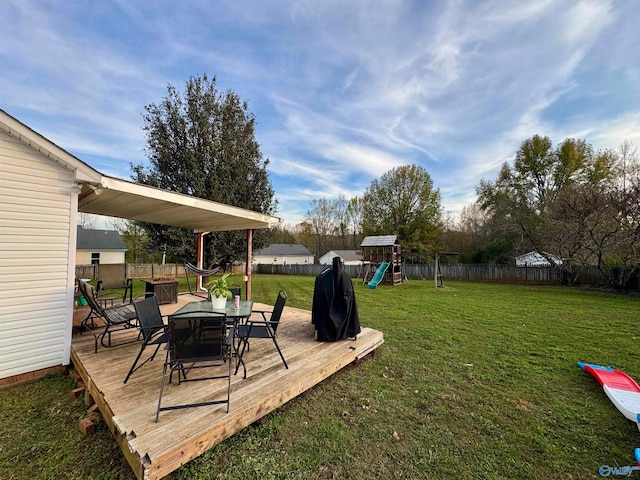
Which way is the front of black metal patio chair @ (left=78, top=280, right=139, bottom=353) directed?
to the viewer's right

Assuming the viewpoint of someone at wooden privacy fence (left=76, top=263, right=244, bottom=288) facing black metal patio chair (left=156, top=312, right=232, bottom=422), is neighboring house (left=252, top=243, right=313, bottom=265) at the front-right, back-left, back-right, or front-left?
back-left

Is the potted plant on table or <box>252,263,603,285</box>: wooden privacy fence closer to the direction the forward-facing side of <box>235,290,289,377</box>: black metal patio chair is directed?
the potted plant on table

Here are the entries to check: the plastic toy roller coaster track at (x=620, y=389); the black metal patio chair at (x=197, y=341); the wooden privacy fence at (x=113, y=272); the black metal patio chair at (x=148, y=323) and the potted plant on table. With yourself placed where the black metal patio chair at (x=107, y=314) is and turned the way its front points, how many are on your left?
1

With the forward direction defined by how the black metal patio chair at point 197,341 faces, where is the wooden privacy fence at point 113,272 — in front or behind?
in front

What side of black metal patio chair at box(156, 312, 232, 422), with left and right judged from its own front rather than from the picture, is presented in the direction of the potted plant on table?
front

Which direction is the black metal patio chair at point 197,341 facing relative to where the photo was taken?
away from the camera

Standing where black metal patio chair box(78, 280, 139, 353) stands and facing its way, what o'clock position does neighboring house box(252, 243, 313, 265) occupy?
The neighboring house is roughly at 10 o'clock from the black metal patio chair.

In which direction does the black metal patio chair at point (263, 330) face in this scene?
to the viewer's left

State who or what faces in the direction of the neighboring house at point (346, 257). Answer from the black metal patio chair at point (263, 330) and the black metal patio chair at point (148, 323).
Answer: the black metal patio chair at point (148, 323)

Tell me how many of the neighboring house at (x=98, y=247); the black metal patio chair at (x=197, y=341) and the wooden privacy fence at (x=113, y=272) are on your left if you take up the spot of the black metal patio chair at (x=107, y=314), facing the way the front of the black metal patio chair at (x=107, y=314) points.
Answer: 2

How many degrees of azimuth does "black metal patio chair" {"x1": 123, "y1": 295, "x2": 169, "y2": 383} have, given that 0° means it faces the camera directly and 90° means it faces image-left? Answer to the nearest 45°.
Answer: approximately 225°

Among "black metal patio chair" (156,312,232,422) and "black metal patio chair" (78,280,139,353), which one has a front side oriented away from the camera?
"black metal patio chair" (156,312,232,422)

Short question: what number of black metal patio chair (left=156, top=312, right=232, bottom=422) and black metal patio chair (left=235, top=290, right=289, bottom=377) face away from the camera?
1

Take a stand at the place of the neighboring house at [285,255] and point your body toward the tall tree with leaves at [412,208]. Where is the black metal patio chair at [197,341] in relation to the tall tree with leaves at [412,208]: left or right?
right
